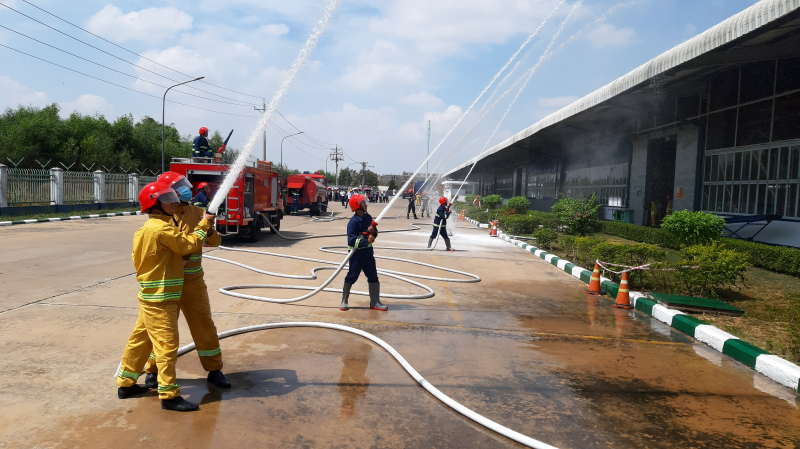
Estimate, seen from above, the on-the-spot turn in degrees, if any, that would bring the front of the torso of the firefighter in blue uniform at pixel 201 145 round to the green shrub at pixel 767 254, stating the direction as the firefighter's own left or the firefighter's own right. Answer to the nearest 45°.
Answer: approximately 45° to the firefighter's own right

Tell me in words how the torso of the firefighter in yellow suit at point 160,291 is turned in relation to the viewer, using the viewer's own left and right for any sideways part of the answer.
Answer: facing to the right of the viewer

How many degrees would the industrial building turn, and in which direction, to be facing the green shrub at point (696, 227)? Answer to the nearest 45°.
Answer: approximately 45° to its left

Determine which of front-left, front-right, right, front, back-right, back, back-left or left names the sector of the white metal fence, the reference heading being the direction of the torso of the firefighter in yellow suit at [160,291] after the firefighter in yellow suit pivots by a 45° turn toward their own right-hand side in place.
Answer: back-left

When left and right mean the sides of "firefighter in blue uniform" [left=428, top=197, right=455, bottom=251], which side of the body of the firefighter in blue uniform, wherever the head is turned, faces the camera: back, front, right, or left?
right

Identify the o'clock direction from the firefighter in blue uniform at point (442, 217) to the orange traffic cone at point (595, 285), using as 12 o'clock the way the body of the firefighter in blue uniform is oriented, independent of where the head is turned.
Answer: The orange traffic cone is roughly at 2 o'clock from the firefighter in blue uniform.

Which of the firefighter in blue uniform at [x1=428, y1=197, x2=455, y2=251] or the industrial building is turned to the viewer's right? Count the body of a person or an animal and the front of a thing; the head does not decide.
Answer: the firefighter in blue uniform

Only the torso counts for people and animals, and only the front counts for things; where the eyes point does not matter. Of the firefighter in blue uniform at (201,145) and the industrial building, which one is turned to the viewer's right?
the firefighter in blue uniform

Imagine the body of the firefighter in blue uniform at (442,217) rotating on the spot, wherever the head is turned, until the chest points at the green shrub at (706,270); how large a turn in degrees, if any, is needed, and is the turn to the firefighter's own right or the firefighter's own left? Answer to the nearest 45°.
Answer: approximately 45° to the firefighter's own right

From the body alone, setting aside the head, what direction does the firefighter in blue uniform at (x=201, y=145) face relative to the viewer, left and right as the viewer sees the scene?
facing to the right of the viewer

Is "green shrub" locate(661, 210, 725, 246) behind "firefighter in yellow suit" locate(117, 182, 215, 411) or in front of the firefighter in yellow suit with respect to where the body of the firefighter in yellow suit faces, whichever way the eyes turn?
in front
